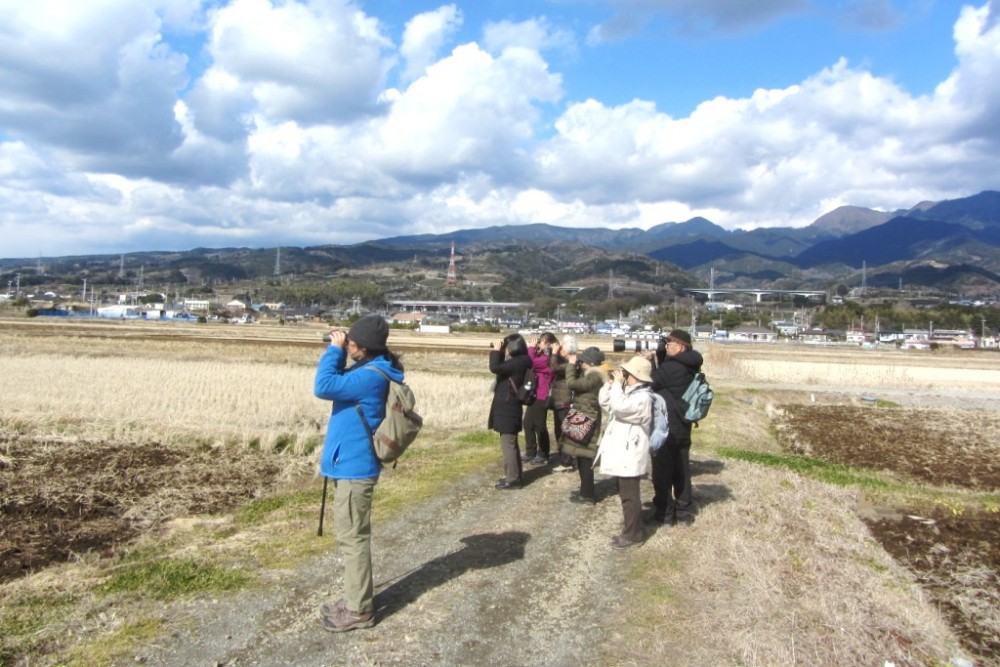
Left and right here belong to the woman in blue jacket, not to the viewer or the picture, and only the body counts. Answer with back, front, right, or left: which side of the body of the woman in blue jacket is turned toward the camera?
left

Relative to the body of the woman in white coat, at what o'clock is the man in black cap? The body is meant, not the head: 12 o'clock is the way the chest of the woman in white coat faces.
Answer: The man in black cap is roughly at 4 o'clock from the woman in white coat.

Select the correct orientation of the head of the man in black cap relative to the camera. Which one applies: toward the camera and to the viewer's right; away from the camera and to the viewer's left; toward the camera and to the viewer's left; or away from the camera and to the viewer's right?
toward the camera and to the viewer's left

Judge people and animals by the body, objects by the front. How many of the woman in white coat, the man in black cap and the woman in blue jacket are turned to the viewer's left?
3

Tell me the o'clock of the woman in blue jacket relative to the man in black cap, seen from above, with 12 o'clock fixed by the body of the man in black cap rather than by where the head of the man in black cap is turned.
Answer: The woman in blue jacket is roughly at 10 o'clock from the man in black cap.

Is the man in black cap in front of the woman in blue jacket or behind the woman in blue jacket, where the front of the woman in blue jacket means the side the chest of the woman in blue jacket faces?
behind

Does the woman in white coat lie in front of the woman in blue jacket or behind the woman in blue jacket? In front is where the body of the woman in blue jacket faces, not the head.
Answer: behind

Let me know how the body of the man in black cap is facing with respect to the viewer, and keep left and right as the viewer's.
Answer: facing to the left of the viewer

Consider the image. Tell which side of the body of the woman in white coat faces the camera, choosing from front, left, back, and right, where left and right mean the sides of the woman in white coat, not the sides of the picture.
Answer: left

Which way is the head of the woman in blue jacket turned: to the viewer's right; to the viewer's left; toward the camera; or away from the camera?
to the viewer's left
